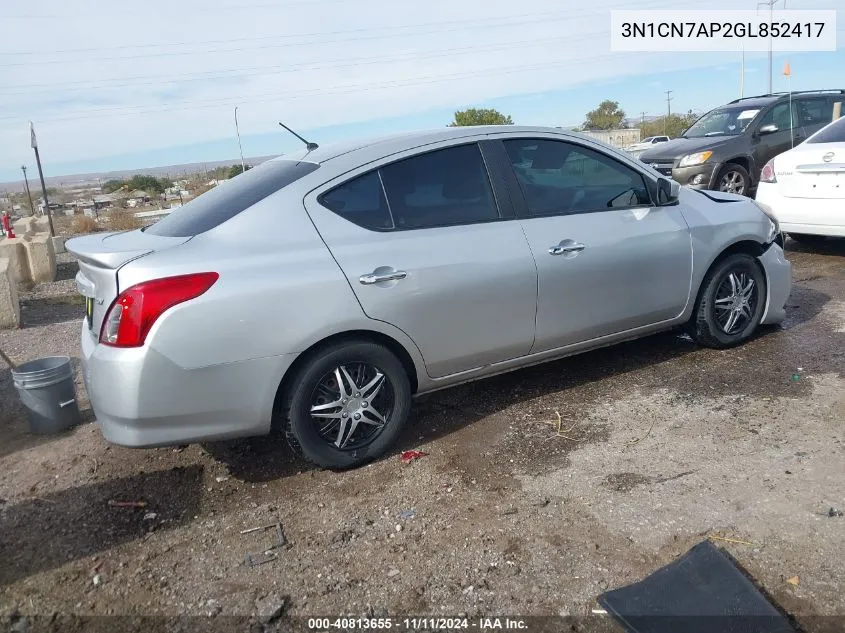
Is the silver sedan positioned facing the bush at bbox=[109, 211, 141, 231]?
no

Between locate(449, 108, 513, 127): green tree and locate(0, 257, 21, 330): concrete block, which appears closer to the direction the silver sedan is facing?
the green tree

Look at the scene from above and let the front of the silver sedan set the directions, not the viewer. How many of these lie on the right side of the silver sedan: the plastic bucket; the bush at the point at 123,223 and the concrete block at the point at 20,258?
0

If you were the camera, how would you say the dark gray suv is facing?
facing the viewer and to the left of the viewer

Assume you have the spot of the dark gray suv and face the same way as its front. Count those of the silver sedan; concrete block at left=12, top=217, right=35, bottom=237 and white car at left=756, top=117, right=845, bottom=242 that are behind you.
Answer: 0

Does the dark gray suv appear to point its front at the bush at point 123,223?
no

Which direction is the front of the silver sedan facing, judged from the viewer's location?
facing away from the viewer and to the right of the viewer

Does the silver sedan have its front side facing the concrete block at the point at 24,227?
no

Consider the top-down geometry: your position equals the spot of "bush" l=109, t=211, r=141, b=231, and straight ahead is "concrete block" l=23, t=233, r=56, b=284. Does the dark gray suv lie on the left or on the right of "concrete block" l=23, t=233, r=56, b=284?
left

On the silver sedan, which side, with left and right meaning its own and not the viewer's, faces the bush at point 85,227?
left

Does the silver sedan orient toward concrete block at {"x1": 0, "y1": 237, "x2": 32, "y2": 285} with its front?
no

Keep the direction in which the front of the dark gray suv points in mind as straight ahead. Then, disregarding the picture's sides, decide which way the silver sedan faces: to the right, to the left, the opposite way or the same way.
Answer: the opposite way

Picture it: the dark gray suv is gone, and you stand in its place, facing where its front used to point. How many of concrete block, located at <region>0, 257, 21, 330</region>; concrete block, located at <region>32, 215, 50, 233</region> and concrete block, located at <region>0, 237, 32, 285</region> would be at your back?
0

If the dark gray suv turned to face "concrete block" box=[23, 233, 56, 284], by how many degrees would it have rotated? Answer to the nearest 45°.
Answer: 0° — it already faces it

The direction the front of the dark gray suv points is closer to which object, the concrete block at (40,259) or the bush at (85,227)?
the concrete block
